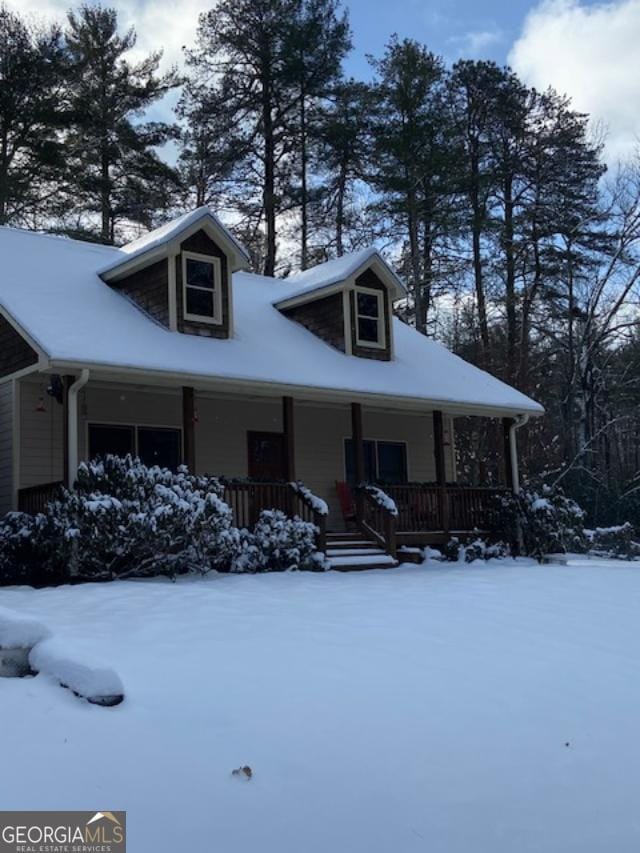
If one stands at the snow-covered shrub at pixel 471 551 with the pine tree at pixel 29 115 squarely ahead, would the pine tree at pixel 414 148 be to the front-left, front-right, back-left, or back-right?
front-right

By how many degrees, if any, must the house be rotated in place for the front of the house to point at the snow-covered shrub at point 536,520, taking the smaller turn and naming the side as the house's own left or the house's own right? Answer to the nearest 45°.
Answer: approximately 45° to the house's own left

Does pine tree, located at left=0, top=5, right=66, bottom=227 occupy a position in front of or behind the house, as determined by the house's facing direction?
behind

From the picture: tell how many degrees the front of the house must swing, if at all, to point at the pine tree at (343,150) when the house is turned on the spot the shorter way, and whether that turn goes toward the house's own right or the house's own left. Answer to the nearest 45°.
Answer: approximately 135° to the house's own left

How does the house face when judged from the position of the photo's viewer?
facing the viewer and to the right of the viewer

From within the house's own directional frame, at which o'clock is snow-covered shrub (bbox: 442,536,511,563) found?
The snow-covered shrub is roughly at 10 o'clock from the house.

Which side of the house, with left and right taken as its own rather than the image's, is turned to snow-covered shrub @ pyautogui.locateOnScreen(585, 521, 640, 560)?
left

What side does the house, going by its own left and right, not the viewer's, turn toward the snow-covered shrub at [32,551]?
right
